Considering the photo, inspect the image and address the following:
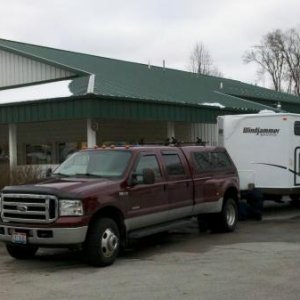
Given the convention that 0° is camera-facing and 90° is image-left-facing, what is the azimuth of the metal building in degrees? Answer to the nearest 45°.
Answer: approximately 45°

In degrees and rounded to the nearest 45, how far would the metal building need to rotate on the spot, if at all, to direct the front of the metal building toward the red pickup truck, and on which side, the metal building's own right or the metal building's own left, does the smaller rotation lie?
approximately 45° to the metal building's own left

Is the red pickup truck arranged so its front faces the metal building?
no

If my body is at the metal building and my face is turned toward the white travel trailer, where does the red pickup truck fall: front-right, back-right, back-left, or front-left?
front-right

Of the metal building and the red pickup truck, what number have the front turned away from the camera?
0

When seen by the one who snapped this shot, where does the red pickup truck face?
facing the viewer and to the left of the viewer

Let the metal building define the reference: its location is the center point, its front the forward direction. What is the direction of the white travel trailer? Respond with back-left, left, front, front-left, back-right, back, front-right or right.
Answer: left

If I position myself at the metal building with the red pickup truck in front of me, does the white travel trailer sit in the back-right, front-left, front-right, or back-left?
front-left

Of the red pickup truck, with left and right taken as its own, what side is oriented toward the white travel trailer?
back

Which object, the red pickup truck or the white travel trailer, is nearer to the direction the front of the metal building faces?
the red pickup truck
